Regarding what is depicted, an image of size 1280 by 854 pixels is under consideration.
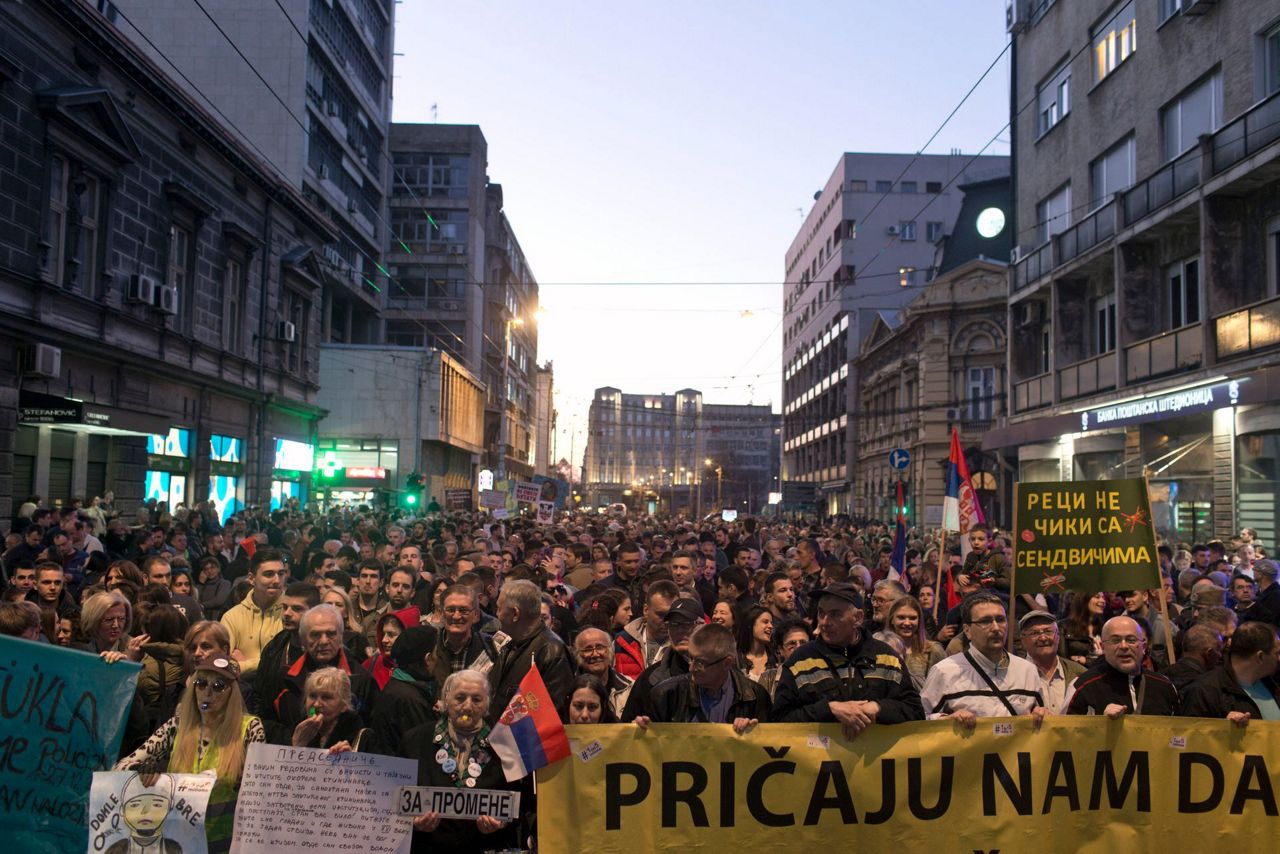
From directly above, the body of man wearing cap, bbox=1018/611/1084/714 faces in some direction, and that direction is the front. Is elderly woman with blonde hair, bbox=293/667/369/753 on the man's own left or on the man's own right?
on the man's own right

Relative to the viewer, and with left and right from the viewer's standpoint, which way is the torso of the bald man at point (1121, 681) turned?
facing the viewer

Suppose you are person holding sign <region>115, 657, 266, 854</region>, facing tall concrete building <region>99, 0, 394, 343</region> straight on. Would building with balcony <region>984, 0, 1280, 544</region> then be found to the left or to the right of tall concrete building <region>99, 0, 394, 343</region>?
right

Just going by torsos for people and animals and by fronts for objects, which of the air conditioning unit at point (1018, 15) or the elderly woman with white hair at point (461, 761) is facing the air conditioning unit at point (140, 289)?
the air conditioning unit at point (1018, 15)

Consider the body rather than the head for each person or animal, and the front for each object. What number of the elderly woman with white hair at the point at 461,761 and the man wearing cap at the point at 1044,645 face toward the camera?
2

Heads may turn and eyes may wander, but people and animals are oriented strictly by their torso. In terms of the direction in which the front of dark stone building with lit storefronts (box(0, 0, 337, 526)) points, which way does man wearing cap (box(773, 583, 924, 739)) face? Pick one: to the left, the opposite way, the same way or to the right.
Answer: to the right

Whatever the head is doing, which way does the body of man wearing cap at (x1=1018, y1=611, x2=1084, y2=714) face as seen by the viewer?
toward the camera

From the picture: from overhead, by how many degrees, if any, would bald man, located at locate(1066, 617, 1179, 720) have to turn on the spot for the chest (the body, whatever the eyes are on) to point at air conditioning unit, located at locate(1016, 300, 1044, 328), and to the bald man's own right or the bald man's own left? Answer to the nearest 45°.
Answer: approximately 180°

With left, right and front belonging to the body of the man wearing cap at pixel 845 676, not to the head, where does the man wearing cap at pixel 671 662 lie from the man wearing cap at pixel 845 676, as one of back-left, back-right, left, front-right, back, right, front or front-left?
back-right

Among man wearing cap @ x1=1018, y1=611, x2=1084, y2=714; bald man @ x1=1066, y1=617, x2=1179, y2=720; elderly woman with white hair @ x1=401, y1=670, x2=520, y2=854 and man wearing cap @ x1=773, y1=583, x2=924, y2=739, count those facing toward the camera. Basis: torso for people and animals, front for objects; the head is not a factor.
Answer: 4

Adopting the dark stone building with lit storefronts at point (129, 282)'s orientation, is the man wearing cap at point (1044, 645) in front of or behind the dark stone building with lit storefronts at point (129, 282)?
in front

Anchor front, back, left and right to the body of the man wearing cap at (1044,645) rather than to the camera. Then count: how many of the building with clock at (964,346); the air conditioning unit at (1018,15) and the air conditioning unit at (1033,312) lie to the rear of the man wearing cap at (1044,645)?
3

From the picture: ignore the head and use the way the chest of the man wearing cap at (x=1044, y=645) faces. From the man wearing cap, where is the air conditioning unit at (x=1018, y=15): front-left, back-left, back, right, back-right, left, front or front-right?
back

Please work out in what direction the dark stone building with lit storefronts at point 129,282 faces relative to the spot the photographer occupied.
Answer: facing the viewer and to the right of the viewer

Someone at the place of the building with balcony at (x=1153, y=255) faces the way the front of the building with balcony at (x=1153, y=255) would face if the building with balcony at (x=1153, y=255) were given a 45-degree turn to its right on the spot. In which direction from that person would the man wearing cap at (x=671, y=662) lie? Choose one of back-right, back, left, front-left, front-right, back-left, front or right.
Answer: left

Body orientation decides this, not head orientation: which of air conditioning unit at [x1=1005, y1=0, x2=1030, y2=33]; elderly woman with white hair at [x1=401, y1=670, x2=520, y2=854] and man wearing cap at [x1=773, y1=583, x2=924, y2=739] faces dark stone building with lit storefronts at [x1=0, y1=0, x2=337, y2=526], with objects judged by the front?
the air conditioning unit

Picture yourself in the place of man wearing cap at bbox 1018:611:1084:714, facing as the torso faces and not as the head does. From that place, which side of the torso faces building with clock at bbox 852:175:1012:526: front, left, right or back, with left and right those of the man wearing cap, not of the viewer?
back
